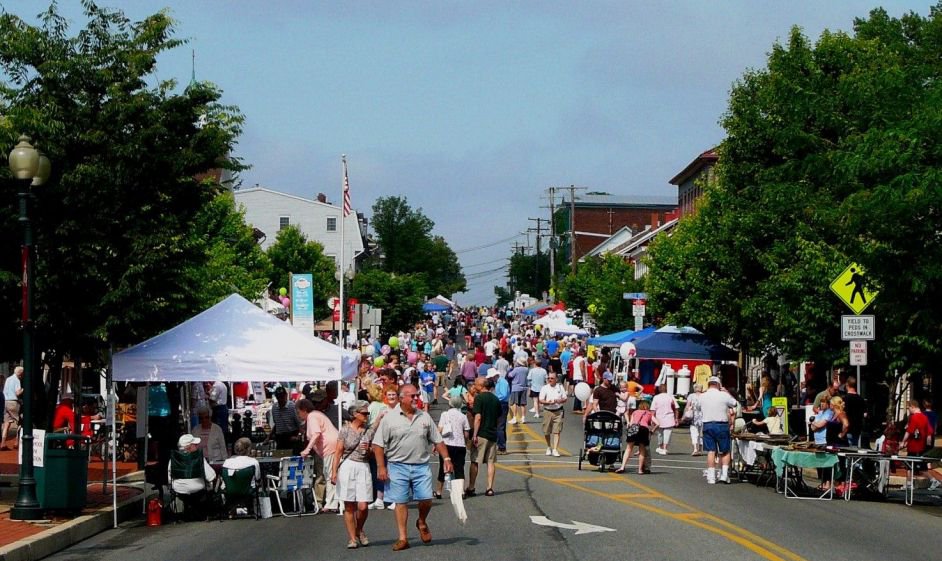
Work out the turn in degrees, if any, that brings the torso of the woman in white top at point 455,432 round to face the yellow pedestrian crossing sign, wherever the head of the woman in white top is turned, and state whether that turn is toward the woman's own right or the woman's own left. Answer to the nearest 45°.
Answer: approximately 45° to the woman's own right

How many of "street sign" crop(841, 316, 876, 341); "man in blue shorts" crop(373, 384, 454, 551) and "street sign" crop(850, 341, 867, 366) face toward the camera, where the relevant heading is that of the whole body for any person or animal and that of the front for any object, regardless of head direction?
3

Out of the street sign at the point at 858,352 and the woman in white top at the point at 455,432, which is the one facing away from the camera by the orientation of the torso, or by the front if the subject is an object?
the woman in white top

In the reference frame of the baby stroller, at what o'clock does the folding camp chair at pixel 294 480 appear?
The folding camp chair is roughly at 1 o'clock from the baby stroller.

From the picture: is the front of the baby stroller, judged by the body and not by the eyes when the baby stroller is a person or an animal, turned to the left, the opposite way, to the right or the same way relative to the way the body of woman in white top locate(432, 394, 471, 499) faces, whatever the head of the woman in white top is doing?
the opposite way

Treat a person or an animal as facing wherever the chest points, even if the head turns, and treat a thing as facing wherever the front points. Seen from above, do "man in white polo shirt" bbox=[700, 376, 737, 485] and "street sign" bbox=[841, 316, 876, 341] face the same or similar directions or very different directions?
very different directions

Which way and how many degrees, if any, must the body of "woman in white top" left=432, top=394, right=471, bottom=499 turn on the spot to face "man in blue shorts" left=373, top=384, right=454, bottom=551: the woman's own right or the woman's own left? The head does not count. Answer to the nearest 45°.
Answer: approximately 180°

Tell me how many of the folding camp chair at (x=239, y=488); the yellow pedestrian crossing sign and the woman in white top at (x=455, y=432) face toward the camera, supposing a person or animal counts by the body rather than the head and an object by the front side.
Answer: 1

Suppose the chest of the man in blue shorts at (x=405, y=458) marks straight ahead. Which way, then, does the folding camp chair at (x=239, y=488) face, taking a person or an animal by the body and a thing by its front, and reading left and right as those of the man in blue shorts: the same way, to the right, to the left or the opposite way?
the opposite way

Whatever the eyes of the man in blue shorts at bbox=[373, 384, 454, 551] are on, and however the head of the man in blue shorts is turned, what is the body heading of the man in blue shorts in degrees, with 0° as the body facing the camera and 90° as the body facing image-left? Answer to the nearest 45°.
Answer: approximately 0°

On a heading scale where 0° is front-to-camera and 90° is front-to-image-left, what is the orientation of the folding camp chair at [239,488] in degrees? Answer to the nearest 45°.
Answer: approximately 180°

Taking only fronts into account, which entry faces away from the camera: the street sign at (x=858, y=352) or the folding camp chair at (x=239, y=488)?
the folding camp chair
